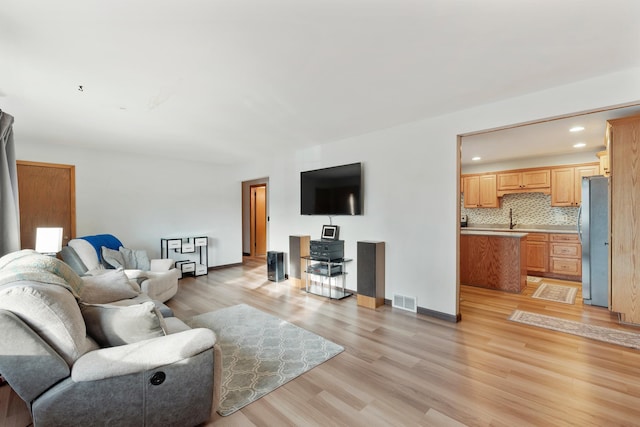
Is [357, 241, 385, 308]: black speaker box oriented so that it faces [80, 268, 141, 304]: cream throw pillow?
yes

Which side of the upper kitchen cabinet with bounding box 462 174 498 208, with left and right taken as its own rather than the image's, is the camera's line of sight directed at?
front

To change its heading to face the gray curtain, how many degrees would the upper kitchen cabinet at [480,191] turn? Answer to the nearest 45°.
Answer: approximately 45° to its right

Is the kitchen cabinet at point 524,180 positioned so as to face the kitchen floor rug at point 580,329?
yes

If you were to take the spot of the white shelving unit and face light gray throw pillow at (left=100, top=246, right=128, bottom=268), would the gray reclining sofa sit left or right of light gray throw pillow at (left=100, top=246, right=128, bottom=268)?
left

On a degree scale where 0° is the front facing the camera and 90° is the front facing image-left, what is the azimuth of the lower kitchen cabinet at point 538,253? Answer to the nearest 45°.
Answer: approximately 0°

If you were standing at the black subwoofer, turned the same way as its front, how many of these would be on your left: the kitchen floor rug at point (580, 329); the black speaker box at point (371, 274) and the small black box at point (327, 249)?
3

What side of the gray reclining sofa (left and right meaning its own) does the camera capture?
right

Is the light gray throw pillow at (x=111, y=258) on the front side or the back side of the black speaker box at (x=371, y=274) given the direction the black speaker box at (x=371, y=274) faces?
on the front side

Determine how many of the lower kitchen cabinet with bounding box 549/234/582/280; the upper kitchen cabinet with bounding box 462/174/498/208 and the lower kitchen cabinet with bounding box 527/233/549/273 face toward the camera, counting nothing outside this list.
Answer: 3

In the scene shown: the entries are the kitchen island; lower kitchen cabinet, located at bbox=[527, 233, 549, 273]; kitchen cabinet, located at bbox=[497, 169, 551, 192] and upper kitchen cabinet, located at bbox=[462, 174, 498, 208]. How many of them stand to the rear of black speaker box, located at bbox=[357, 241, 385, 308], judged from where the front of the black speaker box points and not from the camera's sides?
4

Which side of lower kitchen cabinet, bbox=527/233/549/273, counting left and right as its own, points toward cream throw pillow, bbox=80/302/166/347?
front

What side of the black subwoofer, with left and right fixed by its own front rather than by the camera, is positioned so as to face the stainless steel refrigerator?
left

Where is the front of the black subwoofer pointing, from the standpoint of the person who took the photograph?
facing the viewer and to the left of the viewer

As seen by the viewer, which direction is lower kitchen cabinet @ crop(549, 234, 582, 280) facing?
toward the camera

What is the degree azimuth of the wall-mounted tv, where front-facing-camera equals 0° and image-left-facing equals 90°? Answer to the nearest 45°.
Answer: approximately 45°

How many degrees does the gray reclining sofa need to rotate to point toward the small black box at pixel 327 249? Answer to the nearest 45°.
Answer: approximately 45° to its left
